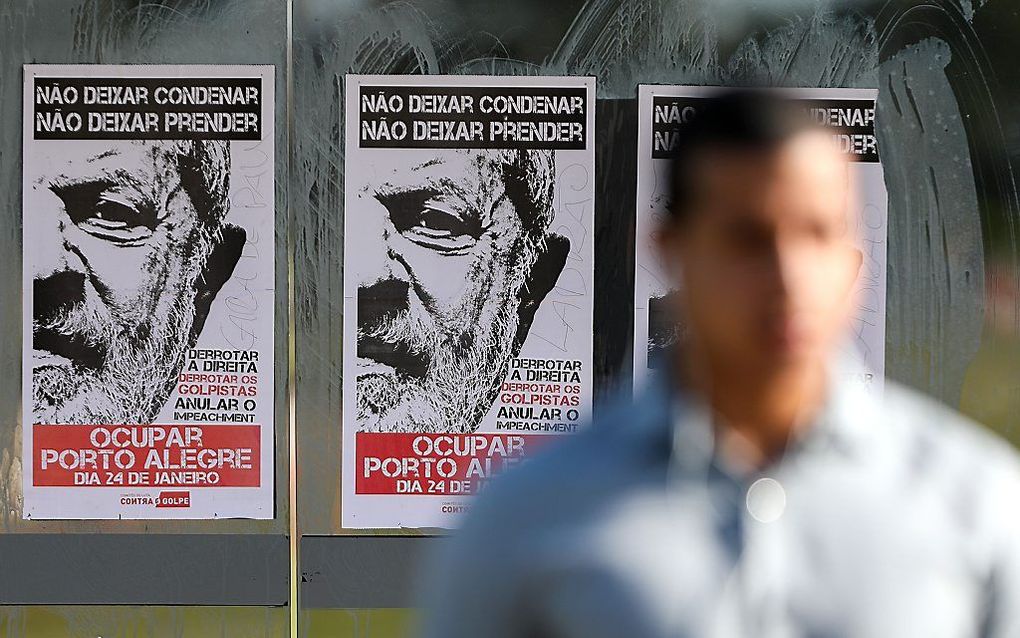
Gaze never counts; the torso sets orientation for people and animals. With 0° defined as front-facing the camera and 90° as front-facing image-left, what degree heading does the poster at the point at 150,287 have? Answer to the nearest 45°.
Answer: approximately 0°

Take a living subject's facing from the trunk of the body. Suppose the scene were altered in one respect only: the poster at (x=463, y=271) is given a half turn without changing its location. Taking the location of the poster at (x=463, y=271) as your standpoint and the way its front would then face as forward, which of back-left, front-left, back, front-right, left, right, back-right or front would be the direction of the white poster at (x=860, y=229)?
right

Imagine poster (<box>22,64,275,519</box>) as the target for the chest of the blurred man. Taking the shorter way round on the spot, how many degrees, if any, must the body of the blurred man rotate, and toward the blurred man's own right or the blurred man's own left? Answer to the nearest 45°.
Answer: approximately 135° to the blurred man's own right

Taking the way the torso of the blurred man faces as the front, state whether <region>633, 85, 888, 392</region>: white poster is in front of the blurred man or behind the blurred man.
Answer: behind

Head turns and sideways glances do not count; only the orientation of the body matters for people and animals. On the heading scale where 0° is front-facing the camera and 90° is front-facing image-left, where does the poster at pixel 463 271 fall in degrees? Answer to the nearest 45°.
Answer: approximately 0°

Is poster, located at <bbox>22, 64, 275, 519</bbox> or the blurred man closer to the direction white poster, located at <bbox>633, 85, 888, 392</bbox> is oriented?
the blurred man

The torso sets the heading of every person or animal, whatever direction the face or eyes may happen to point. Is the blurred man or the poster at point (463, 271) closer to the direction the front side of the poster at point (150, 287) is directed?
the blurred man

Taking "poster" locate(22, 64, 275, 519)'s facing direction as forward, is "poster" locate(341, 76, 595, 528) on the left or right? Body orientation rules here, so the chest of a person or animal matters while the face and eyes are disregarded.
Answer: on its left
